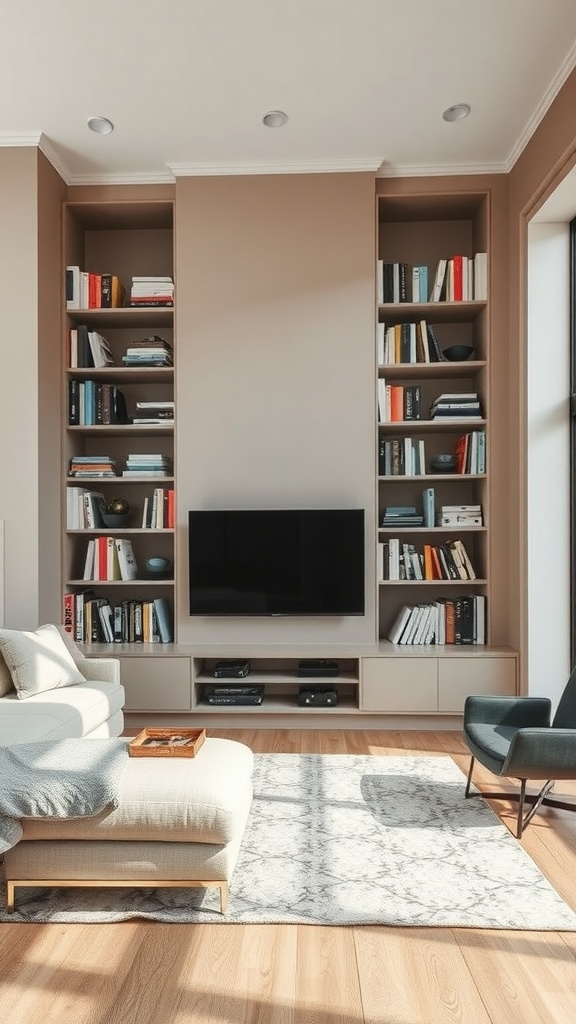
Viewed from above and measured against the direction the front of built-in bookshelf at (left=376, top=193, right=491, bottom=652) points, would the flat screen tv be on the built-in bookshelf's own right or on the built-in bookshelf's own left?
on the built-in bookshelf's own right

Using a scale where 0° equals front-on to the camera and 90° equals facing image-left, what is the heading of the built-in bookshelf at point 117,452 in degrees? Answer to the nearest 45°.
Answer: approximately 0°

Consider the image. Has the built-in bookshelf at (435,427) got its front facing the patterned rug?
yes

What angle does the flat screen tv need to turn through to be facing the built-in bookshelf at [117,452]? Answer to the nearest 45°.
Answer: approximately 90° to its right

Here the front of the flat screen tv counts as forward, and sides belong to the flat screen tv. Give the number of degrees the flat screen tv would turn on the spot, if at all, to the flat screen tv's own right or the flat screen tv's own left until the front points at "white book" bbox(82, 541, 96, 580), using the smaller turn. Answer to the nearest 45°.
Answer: approximately 90° to the flat screen tv's own right

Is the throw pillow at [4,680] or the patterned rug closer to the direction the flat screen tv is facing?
the patterned rug

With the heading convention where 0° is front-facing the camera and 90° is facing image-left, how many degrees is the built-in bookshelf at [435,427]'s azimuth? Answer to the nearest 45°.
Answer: approximately 0°
